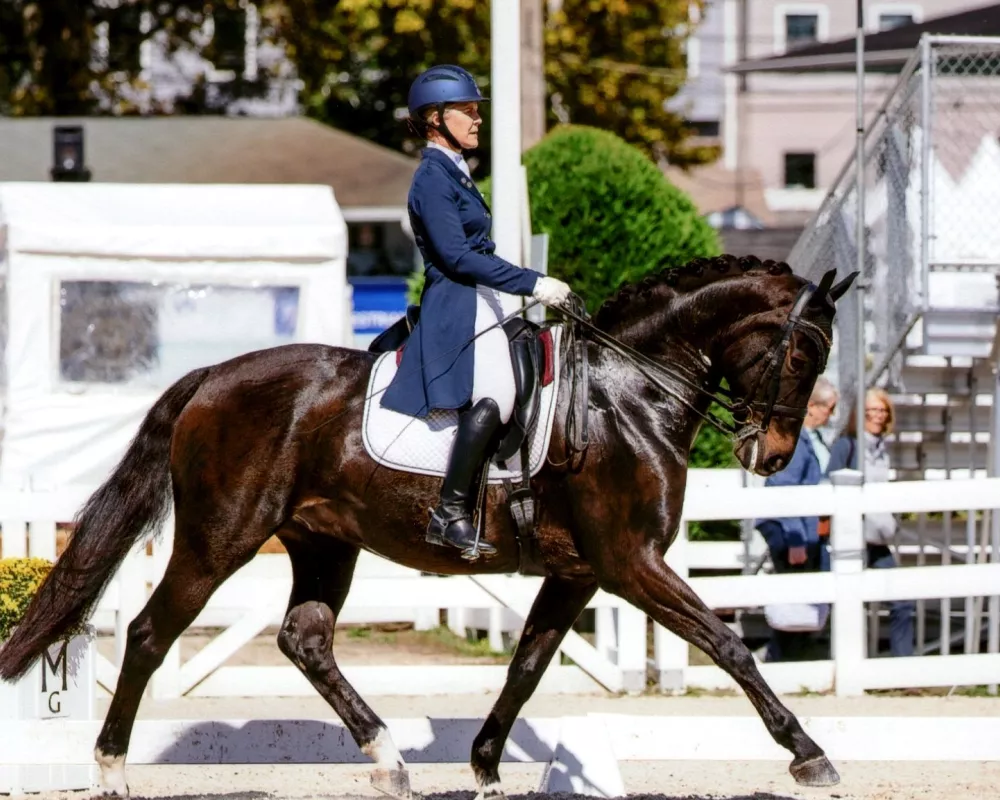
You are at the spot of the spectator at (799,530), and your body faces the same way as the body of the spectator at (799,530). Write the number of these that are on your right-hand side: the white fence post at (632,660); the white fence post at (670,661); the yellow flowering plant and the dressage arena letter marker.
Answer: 4

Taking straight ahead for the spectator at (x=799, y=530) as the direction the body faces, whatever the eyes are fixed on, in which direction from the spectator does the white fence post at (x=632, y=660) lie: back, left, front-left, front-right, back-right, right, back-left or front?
right

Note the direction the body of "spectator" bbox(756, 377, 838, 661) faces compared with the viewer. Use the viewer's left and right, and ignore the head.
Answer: facing the viewer and to the right of the viewer

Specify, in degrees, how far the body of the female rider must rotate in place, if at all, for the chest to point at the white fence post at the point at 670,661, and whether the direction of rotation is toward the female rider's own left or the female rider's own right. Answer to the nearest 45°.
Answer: approximately 90° to the female rider's own left

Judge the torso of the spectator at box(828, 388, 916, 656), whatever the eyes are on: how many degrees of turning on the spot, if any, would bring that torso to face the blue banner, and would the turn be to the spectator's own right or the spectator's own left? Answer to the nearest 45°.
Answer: approximately 135° to the spectator's own right

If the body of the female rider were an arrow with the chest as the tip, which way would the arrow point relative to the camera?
to the viewer's right

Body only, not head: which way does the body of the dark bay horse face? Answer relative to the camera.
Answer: to the viewer's right

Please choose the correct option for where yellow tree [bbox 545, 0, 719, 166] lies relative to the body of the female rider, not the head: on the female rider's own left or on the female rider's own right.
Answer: on the female rider's own left

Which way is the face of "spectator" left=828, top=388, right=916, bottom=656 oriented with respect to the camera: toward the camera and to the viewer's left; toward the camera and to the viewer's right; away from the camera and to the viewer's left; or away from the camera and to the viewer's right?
toward the camera and to the viewer's left

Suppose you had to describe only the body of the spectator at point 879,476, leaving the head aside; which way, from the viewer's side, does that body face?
toward the camera
